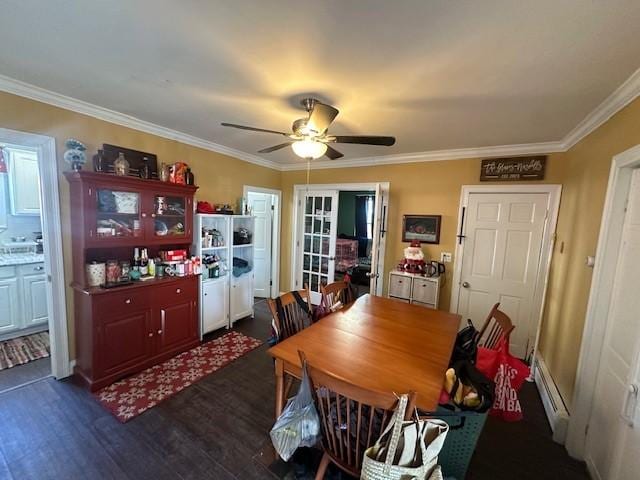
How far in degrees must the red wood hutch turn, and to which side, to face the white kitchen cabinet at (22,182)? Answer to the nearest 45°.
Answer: approximately 180°

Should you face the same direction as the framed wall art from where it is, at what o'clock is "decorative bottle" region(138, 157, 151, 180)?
The decorative bottle is roughly at 2 o'clock from the framed wall art.

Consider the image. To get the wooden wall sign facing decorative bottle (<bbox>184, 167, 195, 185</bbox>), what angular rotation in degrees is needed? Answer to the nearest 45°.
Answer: approximately 45° to its right

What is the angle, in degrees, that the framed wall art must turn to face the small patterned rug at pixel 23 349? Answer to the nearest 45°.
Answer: approximately 45° to its right

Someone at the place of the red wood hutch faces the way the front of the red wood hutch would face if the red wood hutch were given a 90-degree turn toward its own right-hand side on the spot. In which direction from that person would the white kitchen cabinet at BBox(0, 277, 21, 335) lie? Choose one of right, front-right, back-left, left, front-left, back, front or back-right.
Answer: right

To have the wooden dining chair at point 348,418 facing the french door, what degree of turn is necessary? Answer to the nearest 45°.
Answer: approximately 45° to its left

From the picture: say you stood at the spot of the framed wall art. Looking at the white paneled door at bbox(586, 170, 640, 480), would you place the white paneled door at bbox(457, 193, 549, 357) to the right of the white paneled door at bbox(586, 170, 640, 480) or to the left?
left

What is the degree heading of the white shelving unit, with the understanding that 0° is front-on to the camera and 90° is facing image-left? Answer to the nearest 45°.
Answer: approximately 315°

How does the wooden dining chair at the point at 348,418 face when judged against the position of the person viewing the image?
facing away from the viewer and to the right of the viewer
